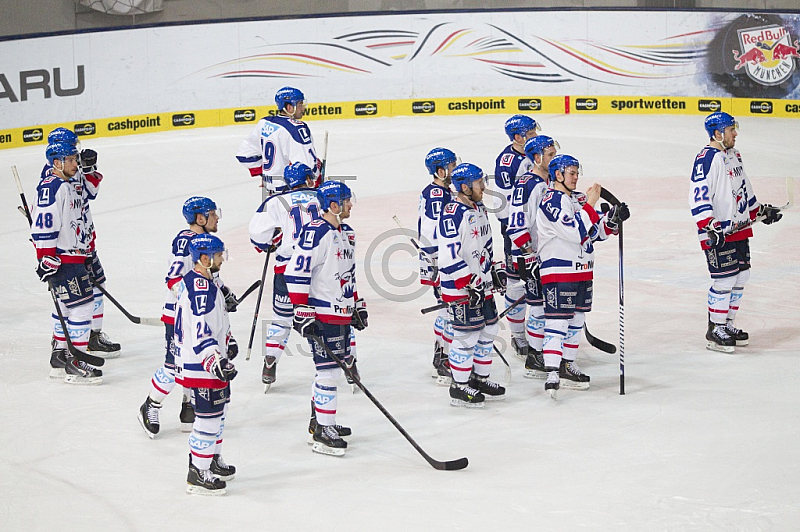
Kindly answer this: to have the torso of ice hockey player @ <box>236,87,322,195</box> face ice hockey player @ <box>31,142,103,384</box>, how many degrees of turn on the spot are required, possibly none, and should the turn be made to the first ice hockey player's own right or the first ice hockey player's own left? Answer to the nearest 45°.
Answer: approximately 180°

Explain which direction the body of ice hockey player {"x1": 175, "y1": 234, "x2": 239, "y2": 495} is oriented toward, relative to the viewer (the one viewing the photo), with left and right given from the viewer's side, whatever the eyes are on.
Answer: facing to the right of the viewer

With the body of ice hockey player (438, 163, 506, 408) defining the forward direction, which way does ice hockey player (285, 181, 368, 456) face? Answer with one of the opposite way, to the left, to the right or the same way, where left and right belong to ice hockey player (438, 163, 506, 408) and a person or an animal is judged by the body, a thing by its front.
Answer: the same way

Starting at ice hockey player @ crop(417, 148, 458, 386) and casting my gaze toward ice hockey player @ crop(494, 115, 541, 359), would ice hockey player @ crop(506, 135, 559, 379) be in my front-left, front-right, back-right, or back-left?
front-right

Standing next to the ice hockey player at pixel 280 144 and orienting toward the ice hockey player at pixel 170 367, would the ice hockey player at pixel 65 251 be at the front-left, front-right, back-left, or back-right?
front-right

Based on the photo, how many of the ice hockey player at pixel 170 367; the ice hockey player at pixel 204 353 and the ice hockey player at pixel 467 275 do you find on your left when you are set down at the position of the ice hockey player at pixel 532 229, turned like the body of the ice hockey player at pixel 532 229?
0

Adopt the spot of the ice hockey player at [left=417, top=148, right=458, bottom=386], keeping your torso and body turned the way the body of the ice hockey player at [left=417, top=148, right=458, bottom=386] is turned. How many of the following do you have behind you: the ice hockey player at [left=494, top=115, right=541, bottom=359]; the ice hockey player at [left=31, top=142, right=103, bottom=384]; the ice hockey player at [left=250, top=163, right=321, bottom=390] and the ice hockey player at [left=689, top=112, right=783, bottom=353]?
2

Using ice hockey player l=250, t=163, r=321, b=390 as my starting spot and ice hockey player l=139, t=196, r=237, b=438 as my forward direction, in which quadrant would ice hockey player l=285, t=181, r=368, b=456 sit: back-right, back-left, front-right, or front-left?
front-left

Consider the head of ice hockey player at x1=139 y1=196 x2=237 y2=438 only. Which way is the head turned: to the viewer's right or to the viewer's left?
to the viewer's right

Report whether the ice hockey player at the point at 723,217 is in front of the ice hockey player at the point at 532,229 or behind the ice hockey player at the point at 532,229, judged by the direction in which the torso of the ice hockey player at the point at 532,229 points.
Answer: in front

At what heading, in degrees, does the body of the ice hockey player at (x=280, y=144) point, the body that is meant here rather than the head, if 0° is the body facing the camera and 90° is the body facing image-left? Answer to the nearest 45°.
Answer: approximately 225°

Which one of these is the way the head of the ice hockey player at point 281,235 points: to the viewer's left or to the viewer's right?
to the viewer's right

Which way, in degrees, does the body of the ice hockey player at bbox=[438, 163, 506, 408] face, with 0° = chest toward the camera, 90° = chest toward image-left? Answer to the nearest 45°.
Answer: approximately 315°
